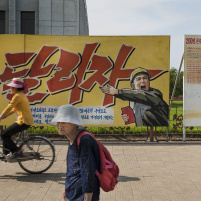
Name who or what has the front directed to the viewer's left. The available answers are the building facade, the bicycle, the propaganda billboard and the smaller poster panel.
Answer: the bicycle

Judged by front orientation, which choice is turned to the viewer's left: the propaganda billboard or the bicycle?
the bicycle

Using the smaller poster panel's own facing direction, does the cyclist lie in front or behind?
in front

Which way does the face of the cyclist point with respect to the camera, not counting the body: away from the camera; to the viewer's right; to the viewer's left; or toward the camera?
to the viewer's left

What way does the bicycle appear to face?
to the viewer's left

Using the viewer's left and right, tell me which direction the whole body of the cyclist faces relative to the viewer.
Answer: facing to the left of the viewer

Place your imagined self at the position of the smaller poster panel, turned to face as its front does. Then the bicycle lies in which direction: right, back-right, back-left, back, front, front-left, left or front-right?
front-right

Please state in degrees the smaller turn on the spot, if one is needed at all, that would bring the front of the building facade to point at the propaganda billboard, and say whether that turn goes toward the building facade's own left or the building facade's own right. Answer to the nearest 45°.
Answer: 0° — it already faces it

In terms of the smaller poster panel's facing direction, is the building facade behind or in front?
behind

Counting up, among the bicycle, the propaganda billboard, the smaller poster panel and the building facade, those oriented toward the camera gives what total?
3
